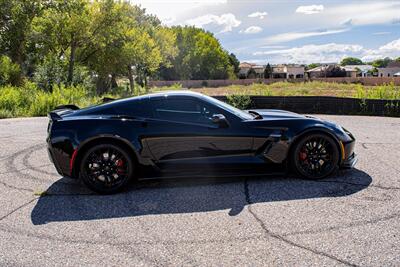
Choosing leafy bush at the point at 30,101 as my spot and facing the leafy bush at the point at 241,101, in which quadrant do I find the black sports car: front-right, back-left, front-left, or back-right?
front-right

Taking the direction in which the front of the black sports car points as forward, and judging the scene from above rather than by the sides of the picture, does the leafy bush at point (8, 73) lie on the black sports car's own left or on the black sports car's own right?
on the black sports car's own left

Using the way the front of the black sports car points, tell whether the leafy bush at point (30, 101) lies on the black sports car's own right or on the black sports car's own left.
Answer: on the black sports car's own left

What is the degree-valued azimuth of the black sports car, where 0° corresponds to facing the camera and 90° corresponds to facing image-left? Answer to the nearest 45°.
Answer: approximately 270°

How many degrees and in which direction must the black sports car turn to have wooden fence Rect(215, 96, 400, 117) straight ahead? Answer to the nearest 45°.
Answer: approximately 45° to its left

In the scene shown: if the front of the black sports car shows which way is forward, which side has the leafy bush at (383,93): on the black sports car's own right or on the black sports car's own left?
on the black sports car's own left

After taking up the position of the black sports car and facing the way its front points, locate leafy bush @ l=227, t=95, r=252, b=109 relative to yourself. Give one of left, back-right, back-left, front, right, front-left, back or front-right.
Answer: left

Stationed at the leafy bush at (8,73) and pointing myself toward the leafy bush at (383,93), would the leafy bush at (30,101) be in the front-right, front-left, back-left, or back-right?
front-right

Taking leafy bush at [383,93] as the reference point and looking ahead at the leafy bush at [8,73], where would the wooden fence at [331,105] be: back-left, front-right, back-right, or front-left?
front-left
